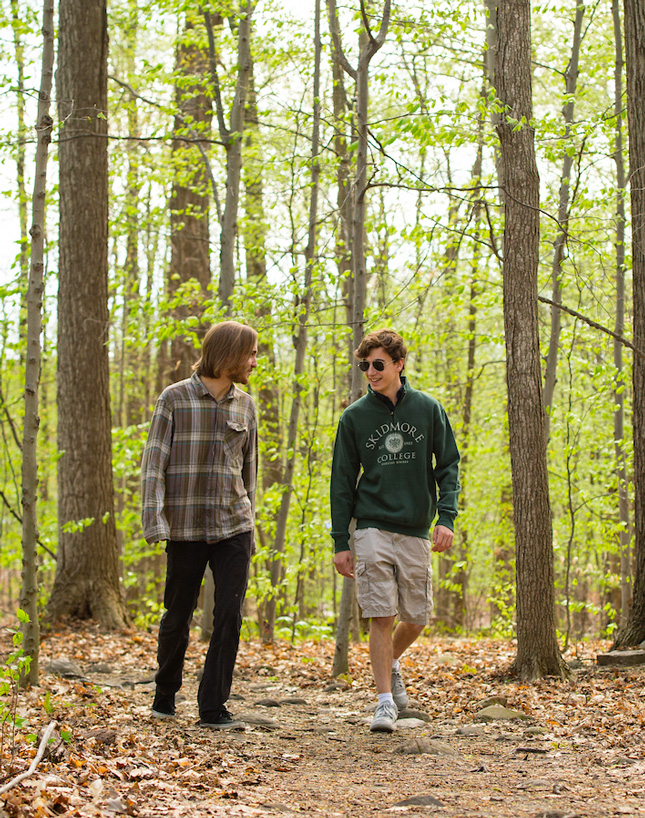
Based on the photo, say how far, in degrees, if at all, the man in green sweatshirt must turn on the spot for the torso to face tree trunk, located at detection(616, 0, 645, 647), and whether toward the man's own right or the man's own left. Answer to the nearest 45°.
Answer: approximately 135° to the man's own left

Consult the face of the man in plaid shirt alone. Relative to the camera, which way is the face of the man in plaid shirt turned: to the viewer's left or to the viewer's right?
to the viewer's right

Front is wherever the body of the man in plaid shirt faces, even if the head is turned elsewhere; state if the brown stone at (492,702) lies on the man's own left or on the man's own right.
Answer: on the man's own left

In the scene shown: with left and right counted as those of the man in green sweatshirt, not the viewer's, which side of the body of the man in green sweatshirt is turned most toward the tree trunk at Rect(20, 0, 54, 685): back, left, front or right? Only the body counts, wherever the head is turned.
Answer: right

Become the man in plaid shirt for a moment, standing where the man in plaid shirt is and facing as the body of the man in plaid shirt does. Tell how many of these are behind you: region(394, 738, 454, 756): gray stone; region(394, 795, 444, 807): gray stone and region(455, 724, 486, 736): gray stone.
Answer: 0

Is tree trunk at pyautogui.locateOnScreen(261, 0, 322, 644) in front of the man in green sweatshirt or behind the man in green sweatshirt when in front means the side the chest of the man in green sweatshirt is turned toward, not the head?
behind

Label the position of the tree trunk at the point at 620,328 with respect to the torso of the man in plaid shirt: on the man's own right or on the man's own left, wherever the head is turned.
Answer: on the man's own left

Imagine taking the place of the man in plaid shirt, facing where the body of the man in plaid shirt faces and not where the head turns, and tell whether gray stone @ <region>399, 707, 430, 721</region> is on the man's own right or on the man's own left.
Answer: on the man's own left

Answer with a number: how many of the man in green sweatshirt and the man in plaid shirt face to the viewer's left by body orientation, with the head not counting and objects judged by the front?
0

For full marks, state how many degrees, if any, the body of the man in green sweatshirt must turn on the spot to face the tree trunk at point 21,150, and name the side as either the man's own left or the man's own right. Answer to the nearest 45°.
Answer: approximately 135° to the man's own right

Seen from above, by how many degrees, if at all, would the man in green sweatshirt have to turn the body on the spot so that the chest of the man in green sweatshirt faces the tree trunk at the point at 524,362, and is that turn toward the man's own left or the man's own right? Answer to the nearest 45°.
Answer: approximately 135° to the man's own left

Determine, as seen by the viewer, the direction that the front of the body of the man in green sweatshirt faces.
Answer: toward the camera

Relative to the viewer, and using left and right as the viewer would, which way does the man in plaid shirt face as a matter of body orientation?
facing the viewer and to the right of the viewer

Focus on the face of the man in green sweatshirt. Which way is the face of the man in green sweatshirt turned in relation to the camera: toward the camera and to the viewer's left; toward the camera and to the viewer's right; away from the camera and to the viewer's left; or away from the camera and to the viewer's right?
toward the camera and to the viewer's left

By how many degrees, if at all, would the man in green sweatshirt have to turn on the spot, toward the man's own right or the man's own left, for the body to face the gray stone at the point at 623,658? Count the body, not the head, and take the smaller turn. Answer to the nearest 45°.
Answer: approximately 135° to the man's own left
